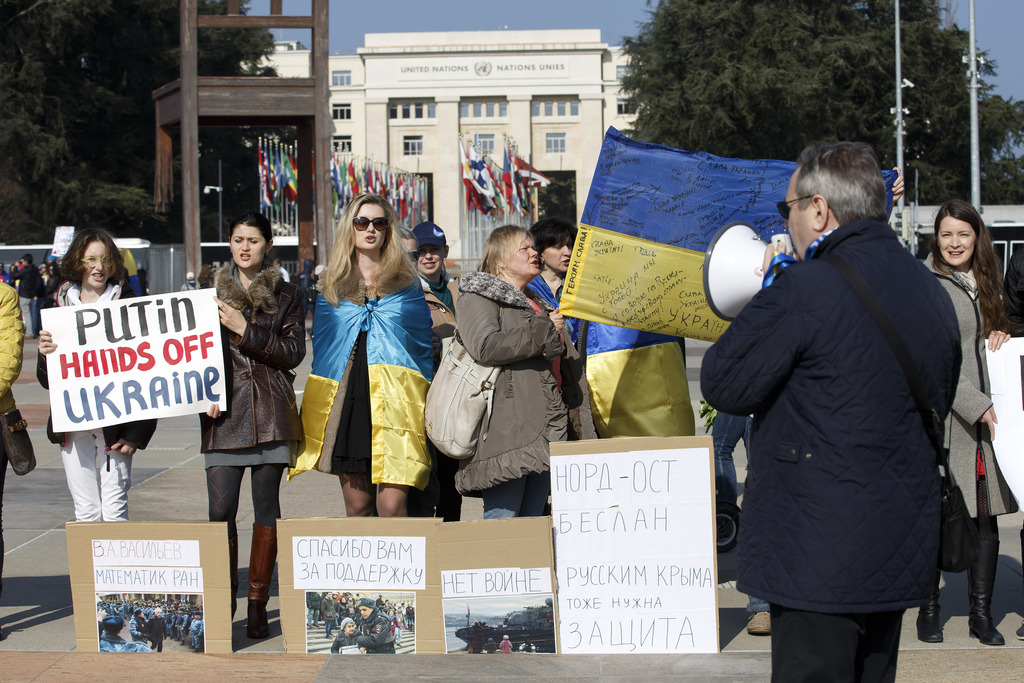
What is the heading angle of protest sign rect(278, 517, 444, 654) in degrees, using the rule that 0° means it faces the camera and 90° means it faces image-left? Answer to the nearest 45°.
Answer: approximately 0°

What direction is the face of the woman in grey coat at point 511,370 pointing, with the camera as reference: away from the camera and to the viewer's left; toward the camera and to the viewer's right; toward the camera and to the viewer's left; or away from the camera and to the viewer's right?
toward the camera and to the viewer's right

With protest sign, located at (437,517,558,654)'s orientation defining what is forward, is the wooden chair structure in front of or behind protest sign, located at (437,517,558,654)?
behind

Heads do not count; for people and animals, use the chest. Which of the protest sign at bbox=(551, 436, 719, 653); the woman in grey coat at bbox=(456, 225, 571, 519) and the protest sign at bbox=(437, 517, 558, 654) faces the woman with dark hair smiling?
the woman in grey coat

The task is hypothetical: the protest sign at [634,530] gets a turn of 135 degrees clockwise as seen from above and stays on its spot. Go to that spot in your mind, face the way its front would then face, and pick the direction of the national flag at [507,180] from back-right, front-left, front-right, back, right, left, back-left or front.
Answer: front-right

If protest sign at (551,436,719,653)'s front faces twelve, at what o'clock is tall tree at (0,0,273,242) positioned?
The tall tree is roughly at 5 o'clock from the protest sign.

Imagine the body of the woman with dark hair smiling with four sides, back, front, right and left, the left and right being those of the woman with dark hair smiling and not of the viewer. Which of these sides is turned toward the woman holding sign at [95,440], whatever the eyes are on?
right

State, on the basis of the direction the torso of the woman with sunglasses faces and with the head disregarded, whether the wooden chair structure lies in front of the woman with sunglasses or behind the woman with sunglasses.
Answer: behind
